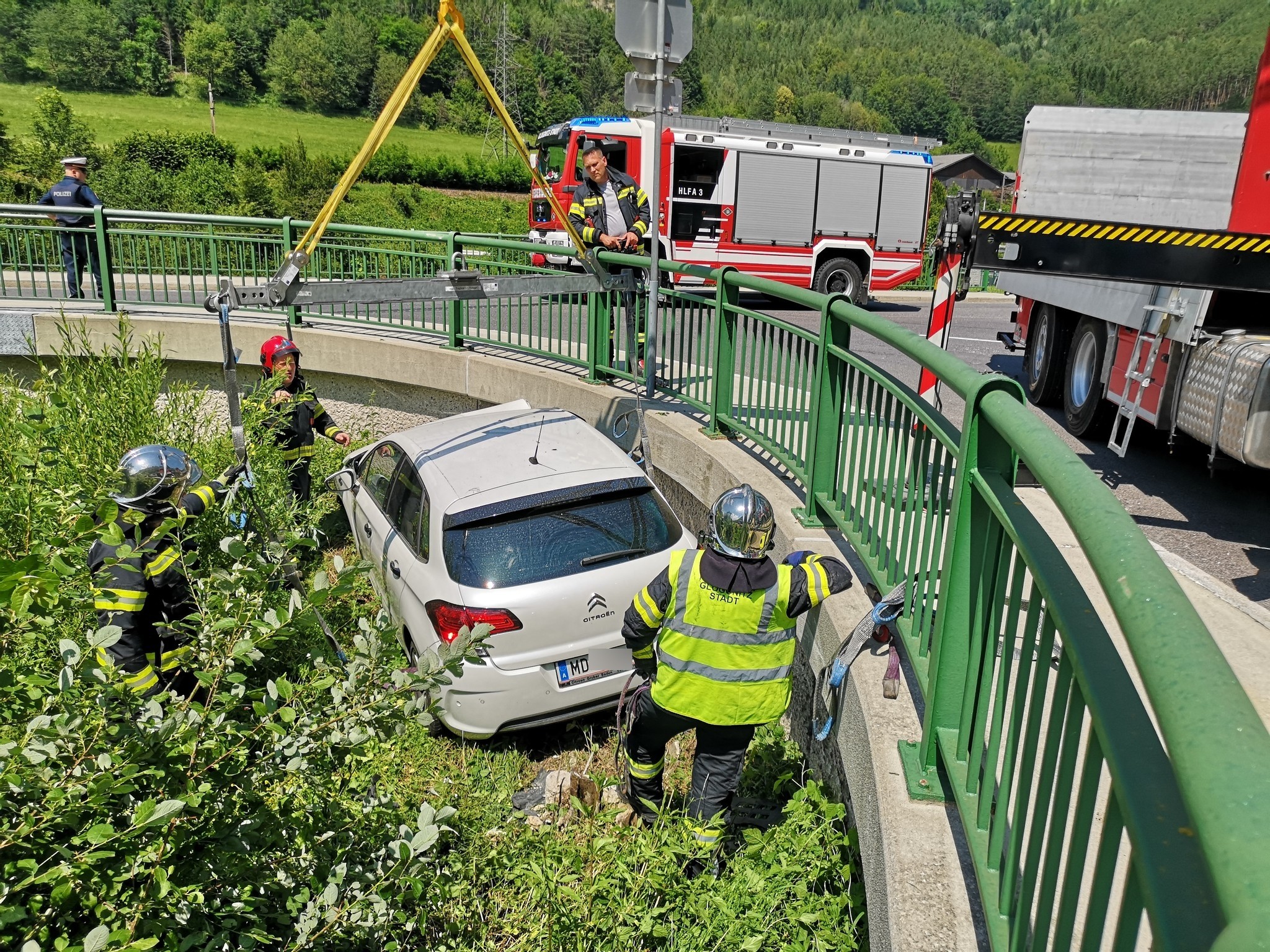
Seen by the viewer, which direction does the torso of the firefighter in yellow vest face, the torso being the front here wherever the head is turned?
away from the camera

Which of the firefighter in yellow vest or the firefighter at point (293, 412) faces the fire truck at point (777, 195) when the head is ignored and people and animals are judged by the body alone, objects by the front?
the firefighter in yellow vest

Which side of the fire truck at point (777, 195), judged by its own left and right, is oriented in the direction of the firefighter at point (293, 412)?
left

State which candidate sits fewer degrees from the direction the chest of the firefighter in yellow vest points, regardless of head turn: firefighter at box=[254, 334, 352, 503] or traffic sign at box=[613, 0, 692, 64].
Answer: the traffic sign

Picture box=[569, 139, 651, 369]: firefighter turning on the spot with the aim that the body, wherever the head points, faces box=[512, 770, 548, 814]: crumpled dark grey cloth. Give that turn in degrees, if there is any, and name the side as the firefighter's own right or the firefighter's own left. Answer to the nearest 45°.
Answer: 0° — they already face it

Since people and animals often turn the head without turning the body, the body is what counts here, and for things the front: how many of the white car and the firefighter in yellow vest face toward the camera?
0

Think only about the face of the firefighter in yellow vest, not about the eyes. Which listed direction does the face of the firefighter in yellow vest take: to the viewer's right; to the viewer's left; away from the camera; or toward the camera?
away from the camera

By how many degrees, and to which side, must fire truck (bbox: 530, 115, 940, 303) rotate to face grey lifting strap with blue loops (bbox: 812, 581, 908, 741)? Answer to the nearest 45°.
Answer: approximately 90° to its left

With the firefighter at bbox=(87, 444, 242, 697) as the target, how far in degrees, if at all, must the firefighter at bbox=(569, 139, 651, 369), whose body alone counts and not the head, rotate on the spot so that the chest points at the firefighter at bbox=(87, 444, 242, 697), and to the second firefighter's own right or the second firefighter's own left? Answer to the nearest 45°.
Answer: approximately 45° to the second firefighter's own right

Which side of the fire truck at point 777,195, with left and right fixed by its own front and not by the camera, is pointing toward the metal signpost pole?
left

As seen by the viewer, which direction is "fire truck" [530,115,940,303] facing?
to the viewer's left

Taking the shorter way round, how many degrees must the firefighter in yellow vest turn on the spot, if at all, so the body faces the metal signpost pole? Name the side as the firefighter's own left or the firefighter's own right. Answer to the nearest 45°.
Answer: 0° — they already face it

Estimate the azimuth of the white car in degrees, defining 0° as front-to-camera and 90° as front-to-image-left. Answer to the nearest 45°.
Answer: approximately 135°

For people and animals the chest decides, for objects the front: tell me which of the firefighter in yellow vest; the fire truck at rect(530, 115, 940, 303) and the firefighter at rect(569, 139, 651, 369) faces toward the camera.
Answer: the firefighter

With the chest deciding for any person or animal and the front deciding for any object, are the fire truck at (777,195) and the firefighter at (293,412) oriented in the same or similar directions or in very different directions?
very different directions

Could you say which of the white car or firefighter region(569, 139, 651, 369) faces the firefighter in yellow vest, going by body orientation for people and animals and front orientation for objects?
the firefighter

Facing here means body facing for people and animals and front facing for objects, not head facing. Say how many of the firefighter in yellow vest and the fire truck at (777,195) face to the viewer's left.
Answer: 1

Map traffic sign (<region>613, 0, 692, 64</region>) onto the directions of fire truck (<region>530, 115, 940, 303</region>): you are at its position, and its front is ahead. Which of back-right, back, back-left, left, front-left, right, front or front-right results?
left

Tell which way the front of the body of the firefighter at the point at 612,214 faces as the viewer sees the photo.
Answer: toward the camera
